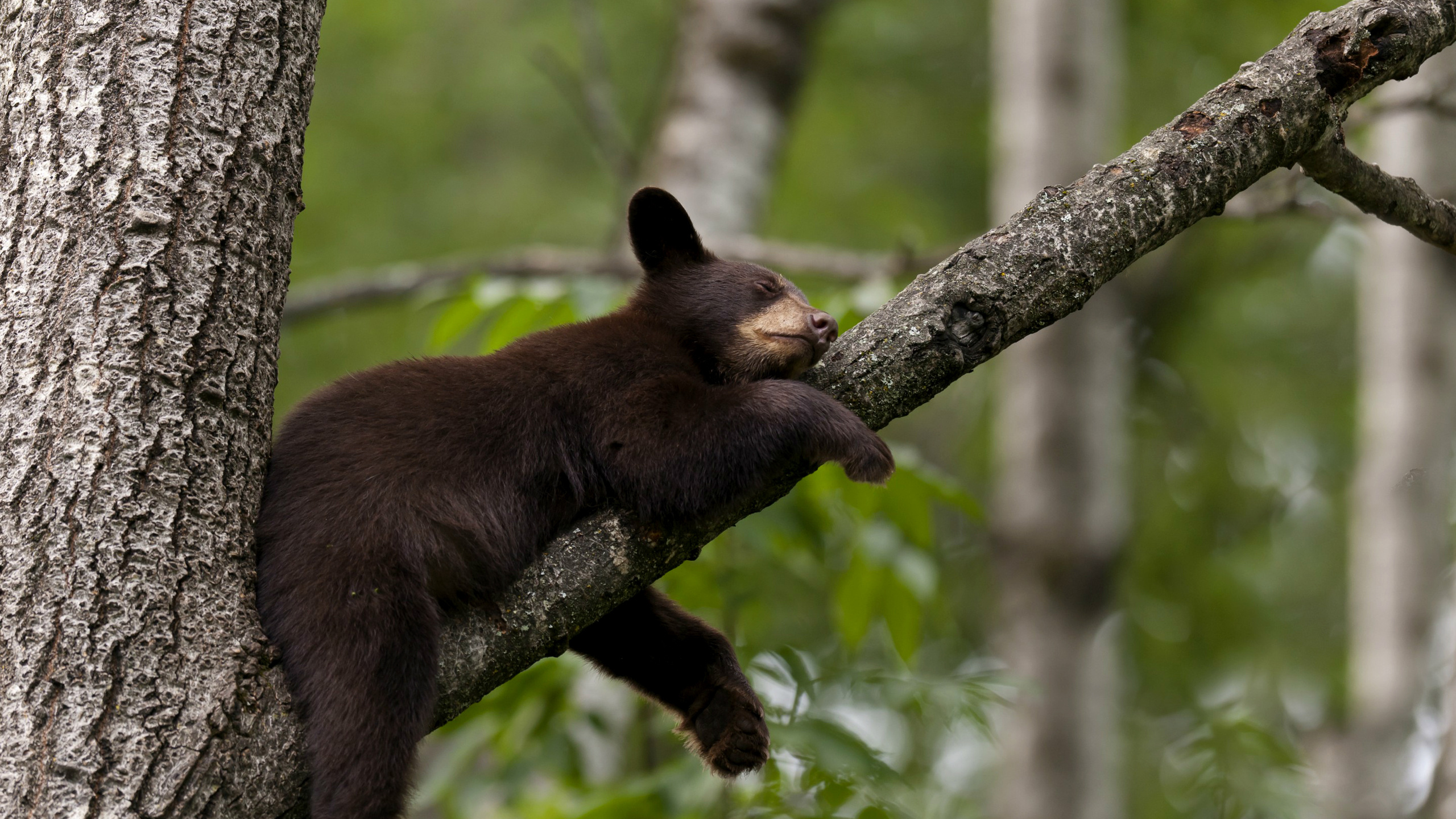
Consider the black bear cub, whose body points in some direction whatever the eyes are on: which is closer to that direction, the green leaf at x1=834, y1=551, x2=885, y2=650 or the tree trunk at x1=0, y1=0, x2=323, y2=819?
the green leaf

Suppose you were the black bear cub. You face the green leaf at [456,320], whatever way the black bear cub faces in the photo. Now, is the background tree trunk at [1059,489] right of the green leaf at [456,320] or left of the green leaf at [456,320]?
right

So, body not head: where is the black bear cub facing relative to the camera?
to the viewer's right

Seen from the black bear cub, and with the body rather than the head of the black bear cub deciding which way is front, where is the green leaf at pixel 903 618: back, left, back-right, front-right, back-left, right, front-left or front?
front-left

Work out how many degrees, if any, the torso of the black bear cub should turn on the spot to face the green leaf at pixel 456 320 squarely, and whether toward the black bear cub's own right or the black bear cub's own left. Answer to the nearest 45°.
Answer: approximately 90° to the black bear cub's own left

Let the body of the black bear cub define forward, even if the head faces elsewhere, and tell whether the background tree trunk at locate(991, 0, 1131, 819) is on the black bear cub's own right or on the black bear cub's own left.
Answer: on the black bear cub's own left

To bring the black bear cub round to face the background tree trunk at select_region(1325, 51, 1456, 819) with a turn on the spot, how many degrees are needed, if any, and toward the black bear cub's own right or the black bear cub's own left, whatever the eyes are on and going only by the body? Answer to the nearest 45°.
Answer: approximately 45° to the black bear cub's own left

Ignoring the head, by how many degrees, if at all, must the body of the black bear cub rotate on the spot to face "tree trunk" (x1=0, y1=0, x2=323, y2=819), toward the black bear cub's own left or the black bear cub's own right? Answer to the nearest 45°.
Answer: approximately 135° to the black bear cub's own right
